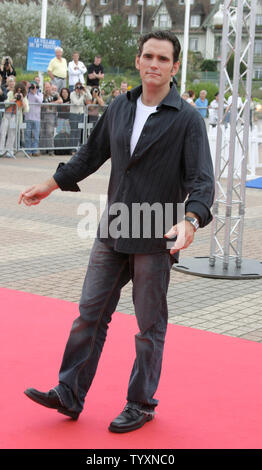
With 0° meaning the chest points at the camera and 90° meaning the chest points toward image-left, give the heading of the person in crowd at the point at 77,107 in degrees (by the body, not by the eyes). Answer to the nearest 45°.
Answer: approximately 0°

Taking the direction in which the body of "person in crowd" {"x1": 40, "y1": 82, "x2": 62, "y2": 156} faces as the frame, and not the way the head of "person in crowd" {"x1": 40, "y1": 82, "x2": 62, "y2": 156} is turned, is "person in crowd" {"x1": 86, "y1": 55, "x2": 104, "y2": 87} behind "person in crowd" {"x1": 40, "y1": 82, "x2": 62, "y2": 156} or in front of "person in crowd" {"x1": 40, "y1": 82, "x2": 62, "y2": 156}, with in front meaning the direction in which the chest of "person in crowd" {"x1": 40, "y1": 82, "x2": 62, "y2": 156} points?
behind

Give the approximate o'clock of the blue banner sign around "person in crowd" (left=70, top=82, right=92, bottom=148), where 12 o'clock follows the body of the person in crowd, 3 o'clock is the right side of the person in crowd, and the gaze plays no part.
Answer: The blue banner sign is roughly at 5 o'clock from the person in crowd.

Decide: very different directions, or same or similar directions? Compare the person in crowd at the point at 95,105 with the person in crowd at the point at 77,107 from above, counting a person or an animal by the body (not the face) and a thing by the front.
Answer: same or similar directions

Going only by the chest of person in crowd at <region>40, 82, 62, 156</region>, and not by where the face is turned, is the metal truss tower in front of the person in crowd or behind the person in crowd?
in front

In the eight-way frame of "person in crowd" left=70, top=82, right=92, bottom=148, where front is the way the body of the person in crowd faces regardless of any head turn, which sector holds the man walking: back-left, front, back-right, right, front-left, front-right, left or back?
front

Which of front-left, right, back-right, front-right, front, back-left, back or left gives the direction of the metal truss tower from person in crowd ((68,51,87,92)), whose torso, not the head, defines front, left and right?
front

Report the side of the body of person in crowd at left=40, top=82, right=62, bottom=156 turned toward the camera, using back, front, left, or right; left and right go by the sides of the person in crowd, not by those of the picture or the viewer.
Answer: front

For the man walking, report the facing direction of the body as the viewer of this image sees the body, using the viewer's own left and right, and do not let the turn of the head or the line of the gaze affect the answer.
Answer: facing the viewer and to the left of the viewer

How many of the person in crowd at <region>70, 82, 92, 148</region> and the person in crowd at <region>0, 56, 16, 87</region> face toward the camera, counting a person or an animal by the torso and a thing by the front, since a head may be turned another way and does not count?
2

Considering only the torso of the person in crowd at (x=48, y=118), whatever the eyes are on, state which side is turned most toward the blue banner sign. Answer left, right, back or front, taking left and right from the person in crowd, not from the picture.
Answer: back

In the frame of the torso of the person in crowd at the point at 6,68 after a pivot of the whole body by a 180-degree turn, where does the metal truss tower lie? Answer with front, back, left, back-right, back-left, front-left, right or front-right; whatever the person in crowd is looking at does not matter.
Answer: back

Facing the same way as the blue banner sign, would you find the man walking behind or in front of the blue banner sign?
in front

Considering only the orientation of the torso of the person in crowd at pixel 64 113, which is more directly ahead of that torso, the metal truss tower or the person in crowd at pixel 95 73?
the metal truss tower

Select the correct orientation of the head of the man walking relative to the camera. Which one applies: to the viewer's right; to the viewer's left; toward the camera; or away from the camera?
toward the camera

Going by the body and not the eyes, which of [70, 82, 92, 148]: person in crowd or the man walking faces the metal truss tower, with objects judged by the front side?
the person in crowd
